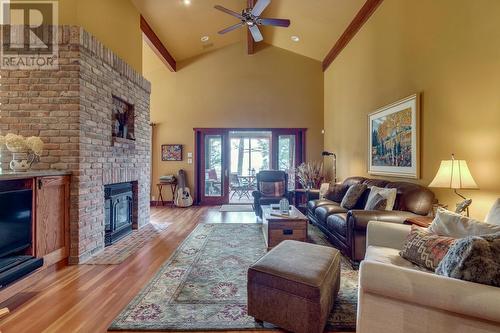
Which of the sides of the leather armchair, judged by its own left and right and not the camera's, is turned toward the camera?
front

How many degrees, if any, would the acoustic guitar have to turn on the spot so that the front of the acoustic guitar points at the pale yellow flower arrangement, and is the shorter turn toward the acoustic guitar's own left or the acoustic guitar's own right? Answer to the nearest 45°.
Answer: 0° — it already faces it

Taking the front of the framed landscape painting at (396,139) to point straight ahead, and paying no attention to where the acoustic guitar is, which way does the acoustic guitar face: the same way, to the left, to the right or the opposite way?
to the left

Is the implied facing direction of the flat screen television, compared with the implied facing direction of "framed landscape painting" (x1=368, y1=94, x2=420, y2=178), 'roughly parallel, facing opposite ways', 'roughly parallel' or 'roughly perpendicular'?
roughly parallel, facing opposite ways

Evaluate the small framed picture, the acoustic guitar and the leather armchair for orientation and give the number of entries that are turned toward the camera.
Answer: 3

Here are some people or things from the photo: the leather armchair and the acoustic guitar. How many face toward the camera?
2

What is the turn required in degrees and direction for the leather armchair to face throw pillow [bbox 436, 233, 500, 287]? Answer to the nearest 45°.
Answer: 0° — it already faces it

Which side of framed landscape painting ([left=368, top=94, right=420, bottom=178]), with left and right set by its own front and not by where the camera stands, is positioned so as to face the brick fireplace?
front

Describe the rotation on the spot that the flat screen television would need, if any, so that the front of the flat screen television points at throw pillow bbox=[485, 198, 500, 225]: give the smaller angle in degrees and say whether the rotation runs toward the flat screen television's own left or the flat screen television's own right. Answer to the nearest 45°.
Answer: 0° — it already faces it

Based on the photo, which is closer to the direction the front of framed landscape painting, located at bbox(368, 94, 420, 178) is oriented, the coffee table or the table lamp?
the coffee table

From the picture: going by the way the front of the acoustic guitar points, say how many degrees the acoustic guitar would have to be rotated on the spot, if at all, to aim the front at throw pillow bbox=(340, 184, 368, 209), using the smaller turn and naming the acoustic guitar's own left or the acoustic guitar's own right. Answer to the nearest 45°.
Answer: approximately 45° to the acoustic guitar's own left

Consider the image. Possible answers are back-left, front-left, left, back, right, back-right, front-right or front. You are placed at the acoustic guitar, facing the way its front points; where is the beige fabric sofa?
front

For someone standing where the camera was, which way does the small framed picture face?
facing the viewer

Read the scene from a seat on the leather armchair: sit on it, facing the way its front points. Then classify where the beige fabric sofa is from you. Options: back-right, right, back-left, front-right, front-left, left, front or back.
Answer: front

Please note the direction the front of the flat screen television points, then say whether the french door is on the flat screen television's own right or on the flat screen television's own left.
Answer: on the flat screen television's own left
